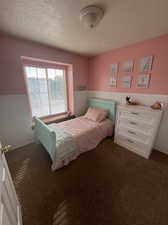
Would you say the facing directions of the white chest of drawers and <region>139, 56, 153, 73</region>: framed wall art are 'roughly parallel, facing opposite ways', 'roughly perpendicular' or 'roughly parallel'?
roughly parallel

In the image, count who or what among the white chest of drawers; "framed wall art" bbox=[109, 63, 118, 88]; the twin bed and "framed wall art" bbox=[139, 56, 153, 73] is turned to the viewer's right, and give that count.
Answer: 0

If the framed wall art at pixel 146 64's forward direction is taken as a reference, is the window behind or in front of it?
in front

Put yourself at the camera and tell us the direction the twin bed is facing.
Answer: facing the viewer and to the left of the viewer

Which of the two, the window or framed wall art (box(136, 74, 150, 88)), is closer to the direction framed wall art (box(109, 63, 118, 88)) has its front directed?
the window

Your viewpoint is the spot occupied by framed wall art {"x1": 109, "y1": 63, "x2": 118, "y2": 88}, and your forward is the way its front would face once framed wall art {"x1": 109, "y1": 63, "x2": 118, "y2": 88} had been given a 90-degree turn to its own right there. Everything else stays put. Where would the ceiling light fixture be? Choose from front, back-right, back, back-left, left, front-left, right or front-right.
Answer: back-left

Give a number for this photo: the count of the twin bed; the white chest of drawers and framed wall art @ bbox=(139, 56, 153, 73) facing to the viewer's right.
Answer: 0

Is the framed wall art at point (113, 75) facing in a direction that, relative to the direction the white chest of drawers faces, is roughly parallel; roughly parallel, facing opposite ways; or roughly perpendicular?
roughly parallel

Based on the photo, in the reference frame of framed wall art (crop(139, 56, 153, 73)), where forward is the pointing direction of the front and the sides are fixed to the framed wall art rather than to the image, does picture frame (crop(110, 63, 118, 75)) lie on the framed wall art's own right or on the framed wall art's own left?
on the framed wall art's own right

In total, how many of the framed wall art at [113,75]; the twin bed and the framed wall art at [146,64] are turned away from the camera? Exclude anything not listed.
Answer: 0
